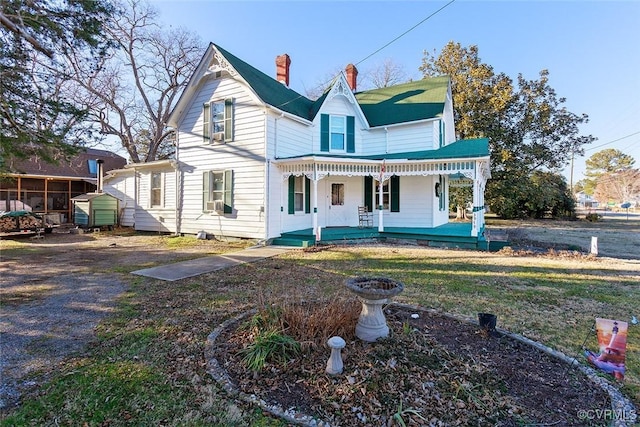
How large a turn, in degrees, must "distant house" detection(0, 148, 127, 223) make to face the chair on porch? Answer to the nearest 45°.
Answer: approximately 45° to its left

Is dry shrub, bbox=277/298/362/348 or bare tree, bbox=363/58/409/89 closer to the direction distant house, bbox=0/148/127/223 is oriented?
the dry shrub

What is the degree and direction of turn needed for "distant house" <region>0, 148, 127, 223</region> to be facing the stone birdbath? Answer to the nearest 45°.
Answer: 0° — it already faces it

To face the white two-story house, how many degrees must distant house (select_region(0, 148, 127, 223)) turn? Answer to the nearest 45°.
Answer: approximately 45° to its left

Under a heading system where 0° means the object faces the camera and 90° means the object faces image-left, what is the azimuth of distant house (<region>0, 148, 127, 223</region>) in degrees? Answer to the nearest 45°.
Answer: approximately 0°

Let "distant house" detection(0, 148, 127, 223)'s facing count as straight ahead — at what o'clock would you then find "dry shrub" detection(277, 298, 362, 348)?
The dry shrub is roughly at 12 o'clock from the distant house.

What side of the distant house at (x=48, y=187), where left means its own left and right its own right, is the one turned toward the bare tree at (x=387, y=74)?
left
